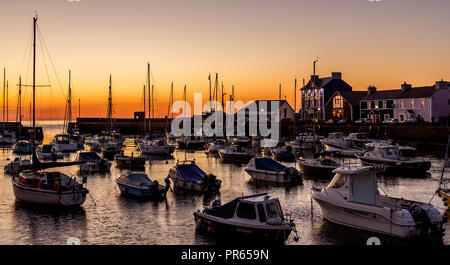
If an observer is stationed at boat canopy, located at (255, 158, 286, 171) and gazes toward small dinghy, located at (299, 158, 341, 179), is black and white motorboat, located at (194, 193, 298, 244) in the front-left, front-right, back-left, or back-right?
back-right

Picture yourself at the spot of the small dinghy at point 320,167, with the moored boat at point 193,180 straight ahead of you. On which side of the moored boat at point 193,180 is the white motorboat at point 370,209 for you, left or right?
left

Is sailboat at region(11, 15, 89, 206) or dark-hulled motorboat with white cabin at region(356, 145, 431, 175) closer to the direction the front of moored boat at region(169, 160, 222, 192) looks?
the sailboat

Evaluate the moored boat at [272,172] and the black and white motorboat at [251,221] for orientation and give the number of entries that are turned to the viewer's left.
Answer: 1

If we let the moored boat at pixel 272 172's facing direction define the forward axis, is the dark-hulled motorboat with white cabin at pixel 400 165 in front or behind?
behind

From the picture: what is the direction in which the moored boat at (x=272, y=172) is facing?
to the viewer's left

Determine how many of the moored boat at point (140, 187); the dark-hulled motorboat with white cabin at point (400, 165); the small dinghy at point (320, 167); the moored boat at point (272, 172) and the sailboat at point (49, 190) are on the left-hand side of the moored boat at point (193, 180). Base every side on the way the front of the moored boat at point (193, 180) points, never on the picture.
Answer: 2

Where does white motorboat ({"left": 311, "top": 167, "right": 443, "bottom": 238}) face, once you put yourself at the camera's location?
facing away from the viewer and to the left of the viewer

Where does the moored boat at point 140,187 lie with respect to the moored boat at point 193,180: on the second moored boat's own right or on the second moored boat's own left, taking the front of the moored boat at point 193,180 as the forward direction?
on the second moored boat's own left
